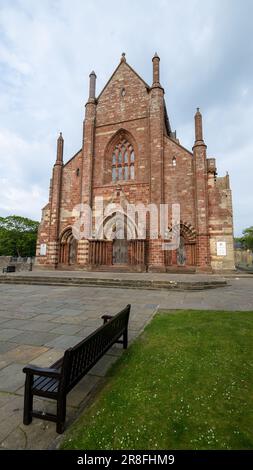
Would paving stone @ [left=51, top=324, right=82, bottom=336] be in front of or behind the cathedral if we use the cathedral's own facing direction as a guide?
in front

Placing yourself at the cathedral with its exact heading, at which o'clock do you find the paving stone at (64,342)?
The paving stone is roughly at 12 o'clock from the cathedral.

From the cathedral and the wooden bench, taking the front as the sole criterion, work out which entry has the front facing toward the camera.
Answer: the cathedral

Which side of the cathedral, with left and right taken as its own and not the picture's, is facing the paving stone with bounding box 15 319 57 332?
front

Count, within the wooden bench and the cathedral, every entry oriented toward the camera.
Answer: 1

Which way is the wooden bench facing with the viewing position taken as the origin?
facing away from the viewer and to the left of the viewer

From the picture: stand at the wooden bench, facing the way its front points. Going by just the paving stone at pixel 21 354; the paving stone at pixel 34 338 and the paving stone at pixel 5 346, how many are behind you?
0

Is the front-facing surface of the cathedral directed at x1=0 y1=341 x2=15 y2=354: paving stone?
yes

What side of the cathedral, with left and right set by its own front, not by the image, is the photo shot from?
front

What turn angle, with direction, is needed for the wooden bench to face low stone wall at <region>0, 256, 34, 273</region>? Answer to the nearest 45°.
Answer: approximately 45° to its right

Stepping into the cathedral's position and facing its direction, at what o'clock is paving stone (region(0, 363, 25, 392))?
The paving stone is roughly at 12 o'clock from the cathedral.

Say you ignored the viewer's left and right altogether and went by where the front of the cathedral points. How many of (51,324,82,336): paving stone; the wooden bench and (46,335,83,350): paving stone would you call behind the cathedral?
0

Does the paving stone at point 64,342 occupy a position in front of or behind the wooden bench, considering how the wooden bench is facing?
in front

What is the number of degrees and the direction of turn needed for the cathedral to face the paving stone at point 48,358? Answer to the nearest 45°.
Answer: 0° — it already faces it

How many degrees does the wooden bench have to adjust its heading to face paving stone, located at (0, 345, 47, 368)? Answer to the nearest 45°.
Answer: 0° — it already faces it

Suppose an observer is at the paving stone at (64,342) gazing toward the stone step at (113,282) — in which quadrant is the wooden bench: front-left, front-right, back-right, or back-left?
back-right

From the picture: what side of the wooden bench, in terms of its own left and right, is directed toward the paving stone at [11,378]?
front
